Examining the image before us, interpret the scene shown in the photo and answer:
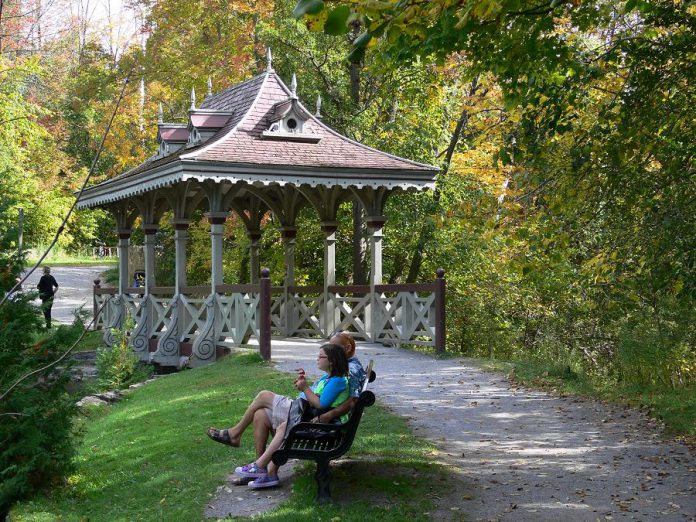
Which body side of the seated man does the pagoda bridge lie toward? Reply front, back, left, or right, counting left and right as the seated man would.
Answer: right

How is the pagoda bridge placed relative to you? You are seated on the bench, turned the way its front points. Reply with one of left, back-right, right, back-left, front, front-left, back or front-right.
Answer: right

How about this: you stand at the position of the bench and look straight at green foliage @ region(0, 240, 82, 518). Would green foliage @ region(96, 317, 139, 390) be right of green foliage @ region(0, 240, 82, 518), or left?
right

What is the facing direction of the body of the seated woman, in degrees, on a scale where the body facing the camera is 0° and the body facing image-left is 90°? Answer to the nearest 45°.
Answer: approximately 90°

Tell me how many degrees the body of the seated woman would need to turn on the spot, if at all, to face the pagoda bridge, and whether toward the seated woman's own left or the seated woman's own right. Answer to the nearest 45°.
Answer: approximately 90° to the seated woman's own right

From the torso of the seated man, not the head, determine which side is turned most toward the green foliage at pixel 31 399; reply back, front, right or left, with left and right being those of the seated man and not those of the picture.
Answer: front

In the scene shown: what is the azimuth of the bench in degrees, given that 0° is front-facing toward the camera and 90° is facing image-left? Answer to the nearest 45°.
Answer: approximately 90°

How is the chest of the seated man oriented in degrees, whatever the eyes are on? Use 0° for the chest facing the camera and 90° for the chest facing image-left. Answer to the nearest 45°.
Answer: approximately 90°
